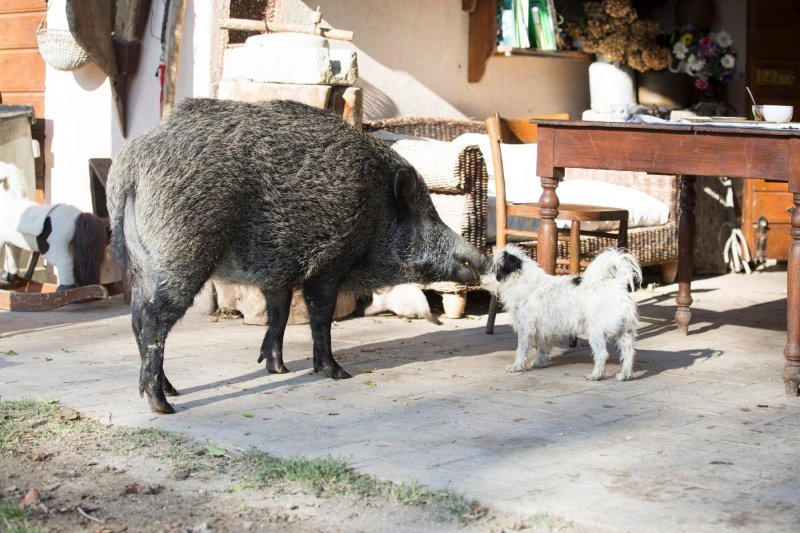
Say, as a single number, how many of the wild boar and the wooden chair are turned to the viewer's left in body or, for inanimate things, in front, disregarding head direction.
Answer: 0

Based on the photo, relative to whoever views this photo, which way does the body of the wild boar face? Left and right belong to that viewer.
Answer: facing away from the viewer and to the right of the viewer

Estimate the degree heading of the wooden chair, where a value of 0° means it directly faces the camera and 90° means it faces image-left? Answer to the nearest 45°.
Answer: approximately 315°

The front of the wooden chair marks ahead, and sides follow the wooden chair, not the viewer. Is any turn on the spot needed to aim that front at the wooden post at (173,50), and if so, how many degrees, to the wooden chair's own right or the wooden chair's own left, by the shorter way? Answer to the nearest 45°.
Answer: approximately 135° to the wooden chair's own right

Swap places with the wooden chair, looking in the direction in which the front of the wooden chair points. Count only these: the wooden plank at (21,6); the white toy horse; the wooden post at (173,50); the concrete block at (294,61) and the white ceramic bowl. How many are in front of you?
1

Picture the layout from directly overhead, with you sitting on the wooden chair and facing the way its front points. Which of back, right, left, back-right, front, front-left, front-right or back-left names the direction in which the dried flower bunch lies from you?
back-left

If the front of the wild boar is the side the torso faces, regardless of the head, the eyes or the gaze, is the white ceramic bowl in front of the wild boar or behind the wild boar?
in front

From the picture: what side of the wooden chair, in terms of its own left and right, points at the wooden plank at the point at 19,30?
back

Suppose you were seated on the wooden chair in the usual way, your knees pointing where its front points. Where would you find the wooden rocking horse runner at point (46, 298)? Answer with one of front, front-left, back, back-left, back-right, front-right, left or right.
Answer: back-right
